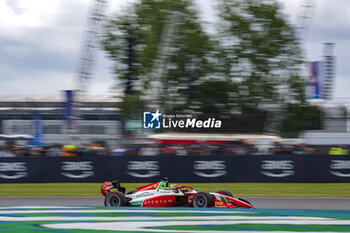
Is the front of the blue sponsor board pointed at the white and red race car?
yes

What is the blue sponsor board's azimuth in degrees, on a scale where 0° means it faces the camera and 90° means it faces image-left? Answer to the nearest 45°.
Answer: approximately 0°
